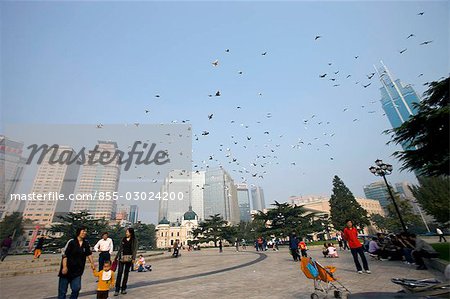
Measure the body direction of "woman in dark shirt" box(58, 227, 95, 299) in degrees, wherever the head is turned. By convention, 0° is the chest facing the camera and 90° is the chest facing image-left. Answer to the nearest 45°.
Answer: approximately 315°

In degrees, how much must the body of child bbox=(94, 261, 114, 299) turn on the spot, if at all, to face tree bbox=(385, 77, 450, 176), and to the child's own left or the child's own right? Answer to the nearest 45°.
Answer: approximately 90° to the child's own left

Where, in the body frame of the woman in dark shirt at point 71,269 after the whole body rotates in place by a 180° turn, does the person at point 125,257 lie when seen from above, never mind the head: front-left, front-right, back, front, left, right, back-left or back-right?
right

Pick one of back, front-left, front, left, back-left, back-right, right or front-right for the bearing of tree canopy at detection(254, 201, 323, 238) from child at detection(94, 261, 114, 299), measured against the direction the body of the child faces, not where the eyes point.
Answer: back-left

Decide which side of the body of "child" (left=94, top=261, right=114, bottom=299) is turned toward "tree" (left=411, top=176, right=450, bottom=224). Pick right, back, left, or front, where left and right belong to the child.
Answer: left

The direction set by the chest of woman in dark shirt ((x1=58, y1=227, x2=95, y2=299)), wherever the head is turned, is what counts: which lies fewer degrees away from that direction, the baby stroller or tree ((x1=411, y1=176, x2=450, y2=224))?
the baby stroller

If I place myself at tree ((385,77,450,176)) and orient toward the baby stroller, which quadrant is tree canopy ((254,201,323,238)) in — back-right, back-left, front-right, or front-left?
back-right

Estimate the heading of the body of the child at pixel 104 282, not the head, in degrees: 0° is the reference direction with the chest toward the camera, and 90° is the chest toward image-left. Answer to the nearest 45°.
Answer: approximately 0°

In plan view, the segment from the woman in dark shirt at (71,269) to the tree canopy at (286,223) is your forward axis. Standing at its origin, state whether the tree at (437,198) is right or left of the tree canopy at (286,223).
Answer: right

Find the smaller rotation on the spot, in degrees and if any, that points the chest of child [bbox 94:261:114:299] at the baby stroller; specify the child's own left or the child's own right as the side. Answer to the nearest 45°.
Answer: approximately 45° to the child's own left
